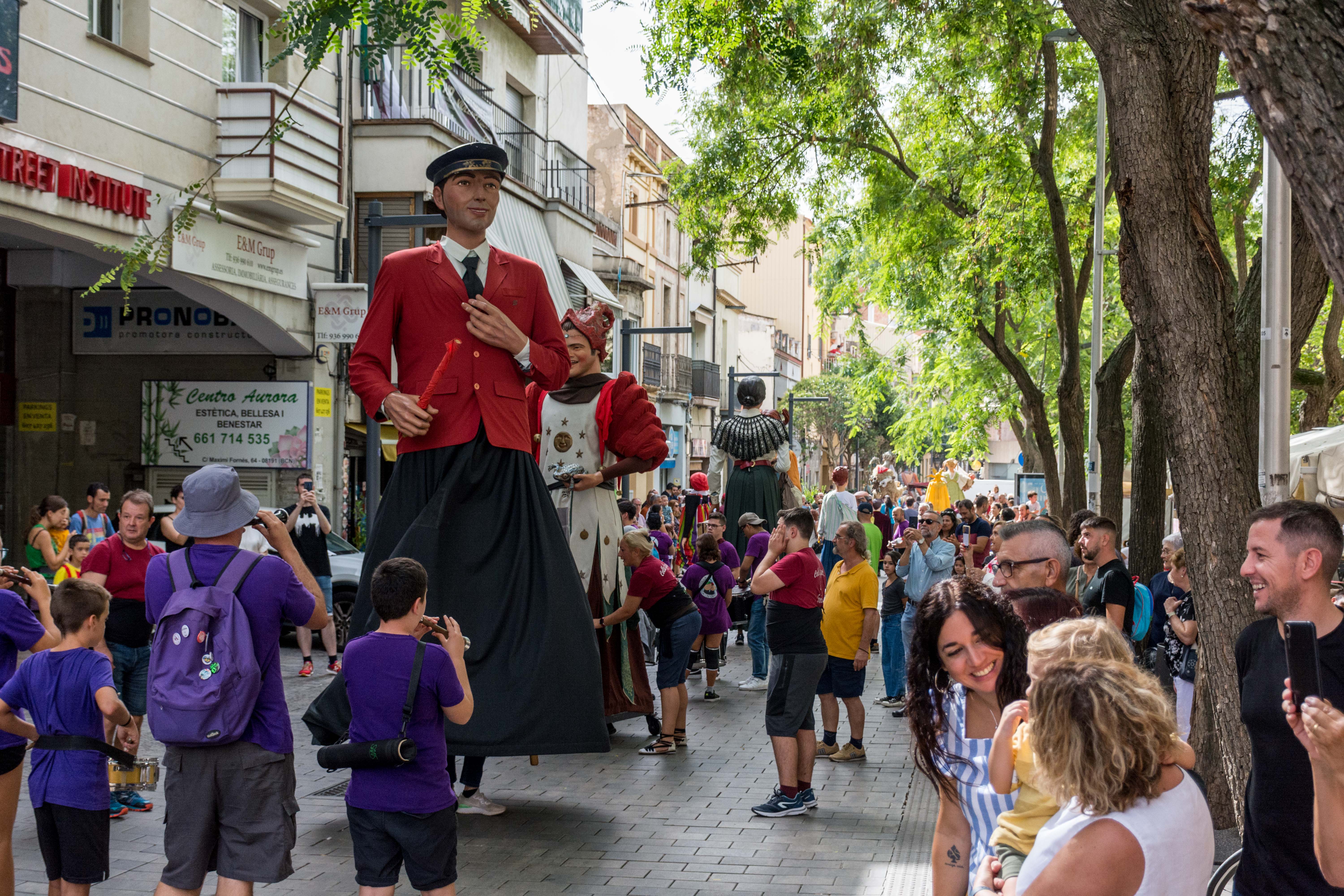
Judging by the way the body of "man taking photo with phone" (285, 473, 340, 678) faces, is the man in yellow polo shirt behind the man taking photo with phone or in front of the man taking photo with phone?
in front

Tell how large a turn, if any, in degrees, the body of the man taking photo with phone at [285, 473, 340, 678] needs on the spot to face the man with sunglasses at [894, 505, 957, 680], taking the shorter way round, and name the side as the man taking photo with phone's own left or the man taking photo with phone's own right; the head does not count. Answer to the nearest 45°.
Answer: approximately 45° to the man taking photo with phone's own left

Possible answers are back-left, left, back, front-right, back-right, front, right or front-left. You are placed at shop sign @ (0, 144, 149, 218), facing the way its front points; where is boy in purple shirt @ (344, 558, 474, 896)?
front-right

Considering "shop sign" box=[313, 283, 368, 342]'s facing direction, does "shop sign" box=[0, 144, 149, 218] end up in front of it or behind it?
in front

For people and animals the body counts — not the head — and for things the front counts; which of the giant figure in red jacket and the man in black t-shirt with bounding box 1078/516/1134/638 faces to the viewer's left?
the man in black t-shirt

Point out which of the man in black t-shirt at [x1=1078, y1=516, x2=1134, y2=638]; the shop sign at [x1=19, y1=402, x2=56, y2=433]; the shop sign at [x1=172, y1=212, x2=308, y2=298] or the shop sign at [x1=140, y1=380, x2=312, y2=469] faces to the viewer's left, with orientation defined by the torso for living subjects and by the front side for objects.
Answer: the man in black t-shirt

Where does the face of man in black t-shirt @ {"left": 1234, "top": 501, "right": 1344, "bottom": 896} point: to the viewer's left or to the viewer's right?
to the viewer's left

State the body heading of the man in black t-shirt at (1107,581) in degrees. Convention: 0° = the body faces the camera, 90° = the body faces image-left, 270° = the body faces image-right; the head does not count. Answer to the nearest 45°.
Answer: approximately 90°

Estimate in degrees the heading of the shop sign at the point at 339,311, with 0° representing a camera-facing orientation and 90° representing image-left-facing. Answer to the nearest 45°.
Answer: approximately 0°

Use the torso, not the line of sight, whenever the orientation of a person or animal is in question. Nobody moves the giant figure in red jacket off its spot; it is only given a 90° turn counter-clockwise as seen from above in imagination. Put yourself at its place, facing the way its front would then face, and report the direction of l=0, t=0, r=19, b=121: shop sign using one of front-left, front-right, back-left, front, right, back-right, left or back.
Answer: back-left
